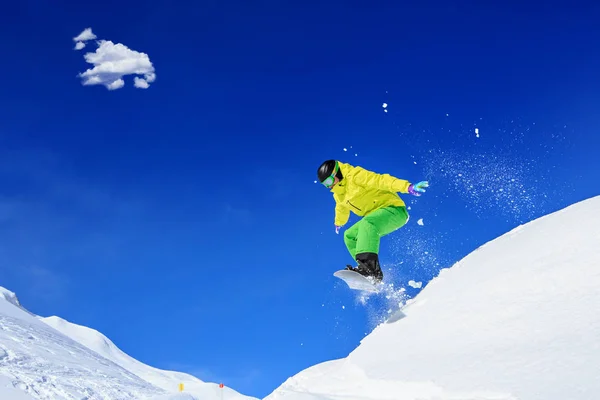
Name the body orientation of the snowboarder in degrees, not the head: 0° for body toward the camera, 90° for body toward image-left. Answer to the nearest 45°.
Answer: approximately 45°
